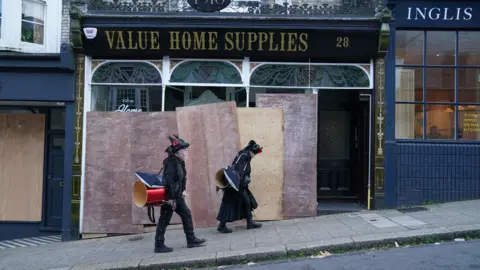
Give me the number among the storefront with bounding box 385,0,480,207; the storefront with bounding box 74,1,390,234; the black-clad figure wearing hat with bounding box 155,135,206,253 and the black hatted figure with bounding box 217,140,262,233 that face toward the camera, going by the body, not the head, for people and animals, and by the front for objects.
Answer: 2

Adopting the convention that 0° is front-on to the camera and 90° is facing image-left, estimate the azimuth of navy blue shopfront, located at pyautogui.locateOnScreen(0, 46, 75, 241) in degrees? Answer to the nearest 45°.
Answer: approximately 0°

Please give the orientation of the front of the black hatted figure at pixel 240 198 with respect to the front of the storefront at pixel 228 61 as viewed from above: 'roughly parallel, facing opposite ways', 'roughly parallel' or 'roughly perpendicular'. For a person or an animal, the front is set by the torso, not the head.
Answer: roughly perpendicular

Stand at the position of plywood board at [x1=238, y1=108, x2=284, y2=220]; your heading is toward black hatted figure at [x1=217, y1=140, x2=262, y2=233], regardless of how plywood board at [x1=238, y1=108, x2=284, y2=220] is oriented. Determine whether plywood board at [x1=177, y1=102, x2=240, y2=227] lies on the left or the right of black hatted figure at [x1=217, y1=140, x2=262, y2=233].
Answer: right

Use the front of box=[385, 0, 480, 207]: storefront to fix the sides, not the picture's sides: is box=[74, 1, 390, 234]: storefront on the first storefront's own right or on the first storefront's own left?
on the first storefront's own right

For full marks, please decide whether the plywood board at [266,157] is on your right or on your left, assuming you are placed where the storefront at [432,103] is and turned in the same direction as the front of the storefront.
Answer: on your right

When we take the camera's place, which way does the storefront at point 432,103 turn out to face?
facing the viewer

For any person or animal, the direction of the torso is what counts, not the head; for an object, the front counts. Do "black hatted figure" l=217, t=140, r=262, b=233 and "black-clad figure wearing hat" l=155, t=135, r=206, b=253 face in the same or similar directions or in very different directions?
same or similar directions
